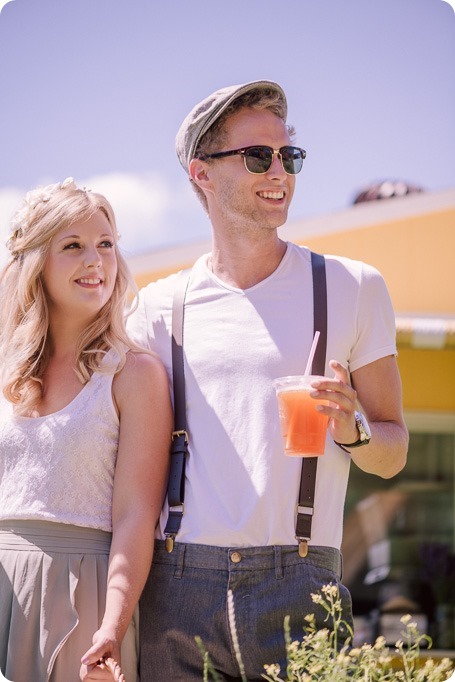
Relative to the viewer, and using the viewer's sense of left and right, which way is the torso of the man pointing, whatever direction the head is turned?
facing the viewer

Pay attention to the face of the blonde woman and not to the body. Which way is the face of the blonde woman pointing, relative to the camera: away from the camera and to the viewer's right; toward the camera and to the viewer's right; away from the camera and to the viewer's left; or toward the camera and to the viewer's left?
toward the camera and to the viewer's right
